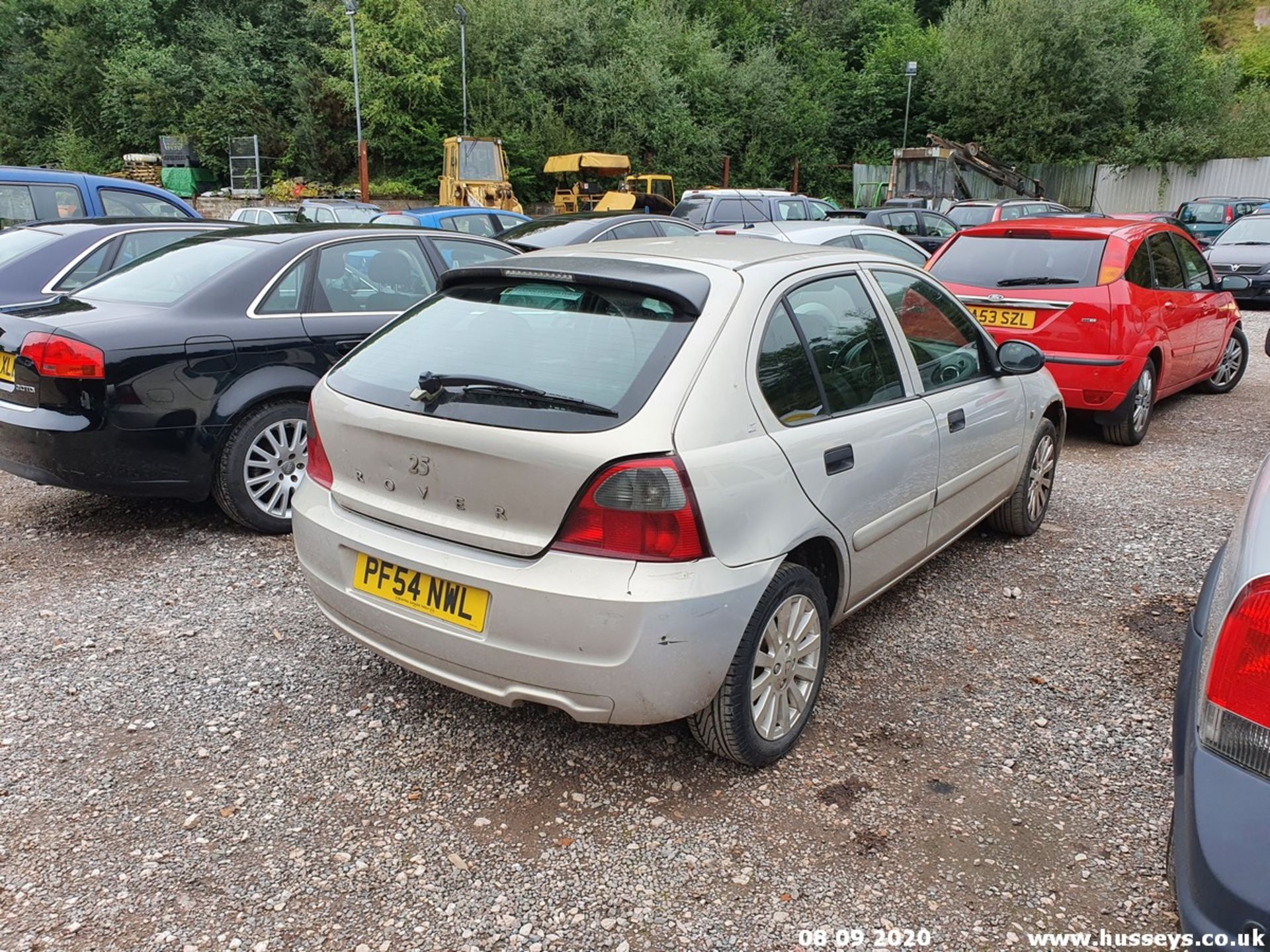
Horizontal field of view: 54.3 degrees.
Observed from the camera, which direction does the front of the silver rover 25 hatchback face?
facing away from the viewer and to the right of the viewer

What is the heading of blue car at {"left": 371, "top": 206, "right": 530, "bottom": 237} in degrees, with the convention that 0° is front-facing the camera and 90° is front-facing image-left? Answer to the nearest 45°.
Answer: approximately 225°

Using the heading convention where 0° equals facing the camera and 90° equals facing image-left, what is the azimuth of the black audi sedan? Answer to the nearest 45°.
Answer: approximately 225°

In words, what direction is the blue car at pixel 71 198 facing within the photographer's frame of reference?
facing to the right of the viewer

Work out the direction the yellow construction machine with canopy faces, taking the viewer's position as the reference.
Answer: facing to the right of the viewer

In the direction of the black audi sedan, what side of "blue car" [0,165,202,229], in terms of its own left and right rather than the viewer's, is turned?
right
